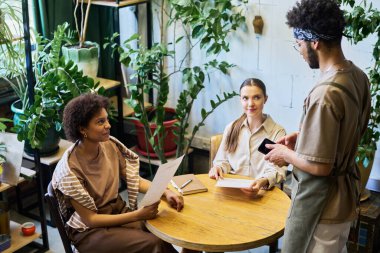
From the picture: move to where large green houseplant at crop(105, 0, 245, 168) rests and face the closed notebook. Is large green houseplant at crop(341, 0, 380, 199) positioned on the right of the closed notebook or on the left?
left

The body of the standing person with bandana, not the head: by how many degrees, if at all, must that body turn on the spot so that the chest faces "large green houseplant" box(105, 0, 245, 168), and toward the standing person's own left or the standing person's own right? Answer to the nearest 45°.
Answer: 0° — they already face it

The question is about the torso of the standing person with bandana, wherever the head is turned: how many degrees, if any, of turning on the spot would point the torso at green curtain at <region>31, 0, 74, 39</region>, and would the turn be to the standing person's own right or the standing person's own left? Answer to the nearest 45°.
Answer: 0° — they already face it

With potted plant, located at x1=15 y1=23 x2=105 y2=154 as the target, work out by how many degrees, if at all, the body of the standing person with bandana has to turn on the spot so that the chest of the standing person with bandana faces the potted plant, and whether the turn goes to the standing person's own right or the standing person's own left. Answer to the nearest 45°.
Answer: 0° — they already face it

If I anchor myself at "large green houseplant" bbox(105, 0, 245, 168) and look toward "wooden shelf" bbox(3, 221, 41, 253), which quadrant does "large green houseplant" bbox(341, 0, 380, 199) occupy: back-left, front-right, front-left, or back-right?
back-left

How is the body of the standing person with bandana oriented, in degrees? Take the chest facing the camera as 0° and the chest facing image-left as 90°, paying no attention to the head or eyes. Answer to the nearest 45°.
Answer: approximately 135°

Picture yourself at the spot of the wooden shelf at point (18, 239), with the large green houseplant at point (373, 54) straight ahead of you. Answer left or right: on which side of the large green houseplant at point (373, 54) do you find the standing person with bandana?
right
